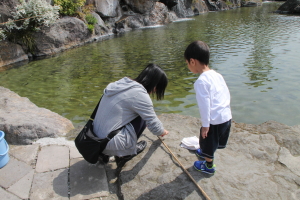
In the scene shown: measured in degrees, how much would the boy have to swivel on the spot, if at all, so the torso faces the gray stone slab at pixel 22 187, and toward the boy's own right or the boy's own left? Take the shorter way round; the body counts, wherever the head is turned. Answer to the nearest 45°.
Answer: approximately 45° to the boy's own left

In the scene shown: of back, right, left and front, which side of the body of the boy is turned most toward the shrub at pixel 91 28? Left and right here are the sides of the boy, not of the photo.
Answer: front

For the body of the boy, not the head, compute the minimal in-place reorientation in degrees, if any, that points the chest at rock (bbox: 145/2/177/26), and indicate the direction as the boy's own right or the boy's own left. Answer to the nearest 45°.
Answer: approximately 45° to the boy's own right

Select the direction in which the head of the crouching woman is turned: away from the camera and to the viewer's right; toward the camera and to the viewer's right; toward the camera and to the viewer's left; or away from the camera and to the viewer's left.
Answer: away from the camera and to the viewer's right

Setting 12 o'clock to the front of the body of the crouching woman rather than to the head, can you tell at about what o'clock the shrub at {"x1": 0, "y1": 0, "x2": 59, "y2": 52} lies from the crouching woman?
The shrub is roughly at 10 o'clock from the crouching woman.

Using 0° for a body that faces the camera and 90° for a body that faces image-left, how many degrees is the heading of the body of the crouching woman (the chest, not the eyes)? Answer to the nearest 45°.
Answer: approximately 225°

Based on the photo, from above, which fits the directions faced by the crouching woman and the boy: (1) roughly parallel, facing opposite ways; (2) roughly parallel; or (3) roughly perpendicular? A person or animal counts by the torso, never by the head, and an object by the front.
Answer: roughly perpendicular

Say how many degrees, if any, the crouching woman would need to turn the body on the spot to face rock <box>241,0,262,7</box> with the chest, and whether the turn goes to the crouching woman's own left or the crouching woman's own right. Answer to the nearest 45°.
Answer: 0° — they already face it

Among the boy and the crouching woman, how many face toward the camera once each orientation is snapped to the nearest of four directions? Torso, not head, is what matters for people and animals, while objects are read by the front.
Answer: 0

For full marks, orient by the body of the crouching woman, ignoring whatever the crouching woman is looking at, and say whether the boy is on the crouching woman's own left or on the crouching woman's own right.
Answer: on the crouching woman's own right

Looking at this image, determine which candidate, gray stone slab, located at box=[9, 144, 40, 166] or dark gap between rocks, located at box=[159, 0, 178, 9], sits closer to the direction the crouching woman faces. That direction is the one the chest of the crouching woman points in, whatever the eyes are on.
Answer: the dark gap between rocks

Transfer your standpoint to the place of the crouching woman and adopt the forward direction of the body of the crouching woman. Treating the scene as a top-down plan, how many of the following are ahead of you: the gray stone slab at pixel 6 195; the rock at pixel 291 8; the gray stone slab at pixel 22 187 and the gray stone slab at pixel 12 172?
1

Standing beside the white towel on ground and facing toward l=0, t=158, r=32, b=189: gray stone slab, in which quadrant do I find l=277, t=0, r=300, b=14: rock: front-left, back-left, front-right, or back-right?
back-right

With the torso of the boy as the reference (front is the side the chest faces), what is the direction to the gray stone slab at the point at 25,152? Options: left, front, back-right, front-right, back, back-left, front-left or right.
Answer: front-left

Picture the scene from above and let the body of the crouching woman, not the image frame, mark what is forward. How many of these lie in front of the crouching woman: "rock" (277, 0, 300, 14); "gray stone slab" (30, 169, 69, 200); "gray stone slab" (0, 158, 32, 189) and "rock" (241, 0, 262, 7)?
2

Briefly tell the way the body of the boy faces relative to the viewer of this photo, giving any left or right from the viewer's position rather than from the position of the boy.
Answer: facing away from the viewer and to the left of the viewer

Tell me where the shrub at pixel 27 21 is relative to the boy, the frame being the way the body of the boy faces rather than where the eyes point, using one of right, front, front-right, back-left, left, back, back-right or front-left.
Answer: front
